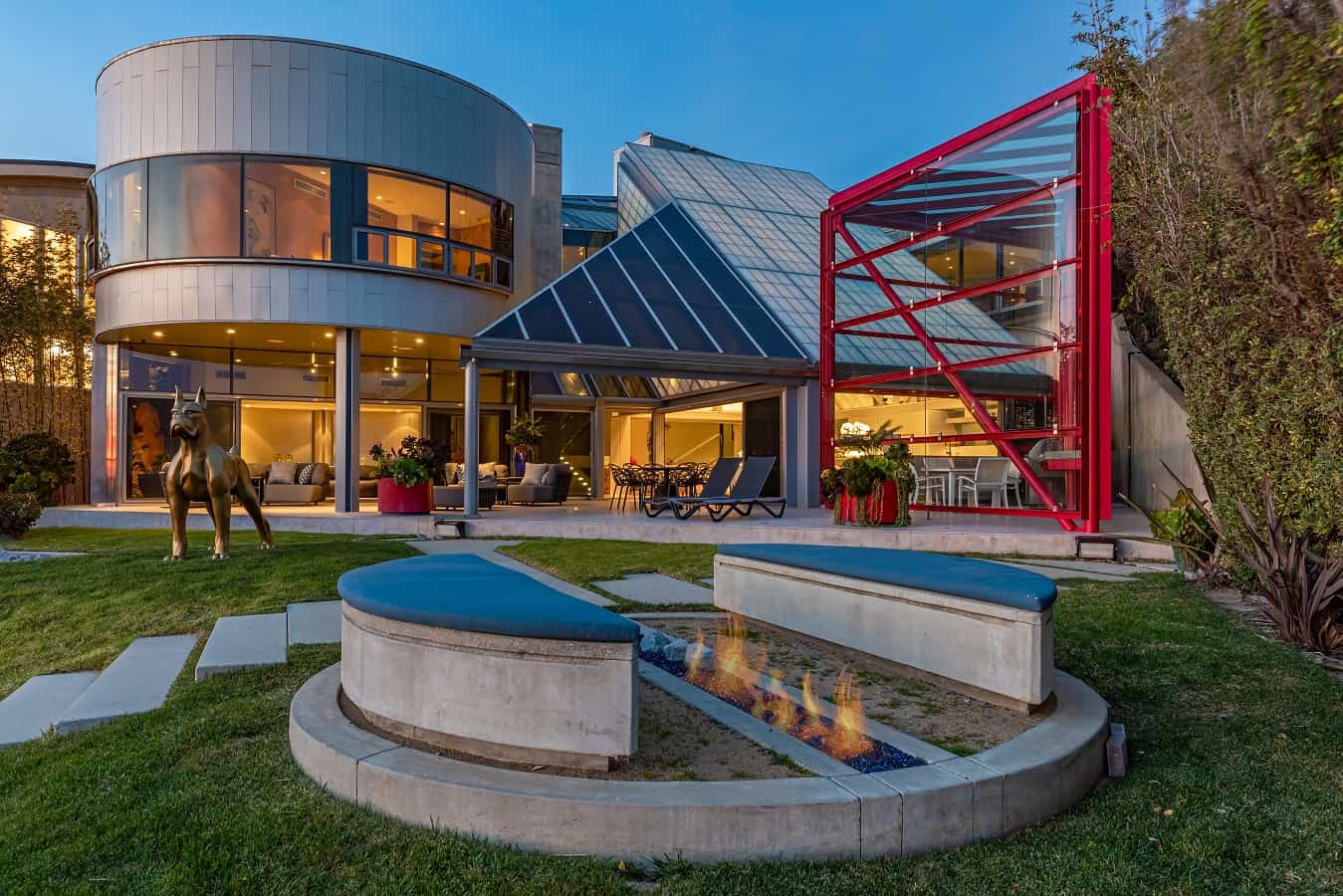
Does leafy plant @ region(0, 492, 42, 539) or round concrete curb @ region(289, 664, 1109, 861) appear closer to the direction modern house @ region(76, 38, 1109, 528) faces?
the round concrete curb

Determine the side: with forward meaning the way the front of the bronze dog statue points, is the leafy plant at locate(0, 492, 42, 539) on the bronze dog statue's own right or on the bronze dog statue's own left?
on the bronze dog statue's own right

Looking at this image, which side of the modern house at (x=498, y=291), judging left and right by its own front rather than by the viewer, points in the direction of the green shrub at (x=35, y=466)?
right

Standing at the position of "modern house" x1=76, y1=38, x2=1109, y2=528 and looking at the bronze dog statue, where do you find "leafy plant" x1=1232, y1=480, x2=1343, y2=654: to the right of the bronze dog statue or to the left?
left

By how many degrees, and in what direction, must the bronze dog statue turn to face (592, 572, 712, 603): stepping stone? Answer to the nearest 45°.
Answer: approximately 90° to its left

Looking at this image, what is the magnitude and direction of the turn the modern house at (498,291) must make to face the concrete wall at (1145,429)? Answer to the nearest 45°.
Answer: approximately 90° to its left

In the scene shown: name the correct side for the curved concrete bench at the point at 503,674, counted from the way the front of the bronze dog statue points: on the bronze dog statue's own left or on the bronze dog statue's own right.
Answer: on the bronze dog statue's own left

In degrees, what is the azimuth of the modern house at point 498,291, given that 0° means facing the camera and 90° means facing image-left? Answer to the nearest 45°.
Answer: approximately 0°

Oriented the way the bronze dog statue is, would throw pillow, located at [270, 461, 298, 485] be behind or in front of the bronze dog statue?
behind
